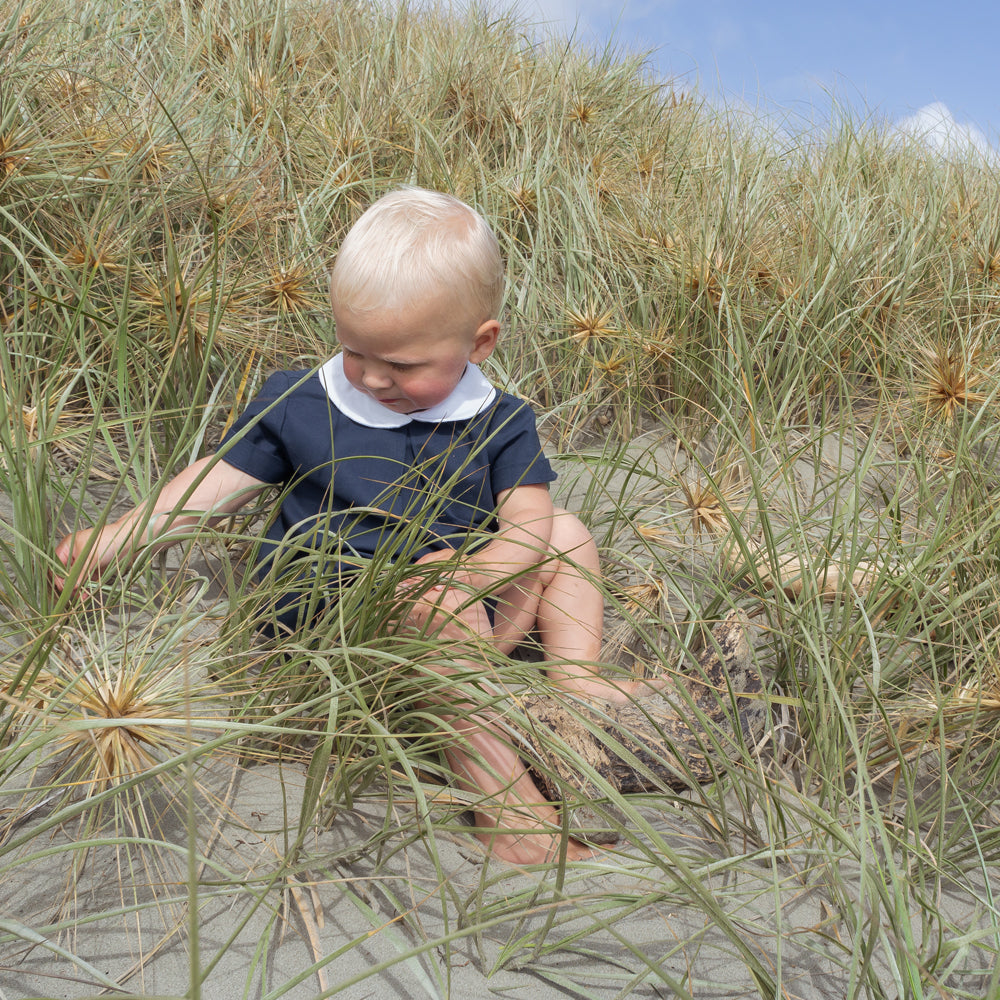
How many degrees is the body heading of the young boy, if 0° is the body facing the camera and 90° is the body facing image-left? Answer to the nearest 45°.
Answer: approximately 0°

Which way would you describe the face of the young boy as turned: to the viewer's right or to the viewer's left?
to the viewer's left
